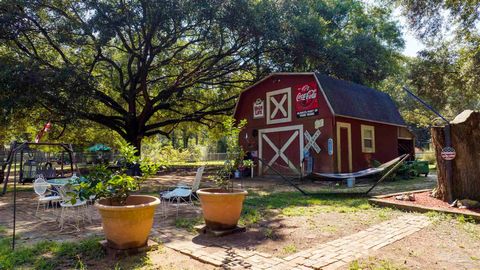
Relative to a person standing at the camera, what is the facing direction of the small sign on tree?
facing the viewer

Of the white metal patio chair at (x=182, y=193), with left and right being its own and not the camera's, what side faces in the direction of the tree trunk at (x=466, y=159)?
back

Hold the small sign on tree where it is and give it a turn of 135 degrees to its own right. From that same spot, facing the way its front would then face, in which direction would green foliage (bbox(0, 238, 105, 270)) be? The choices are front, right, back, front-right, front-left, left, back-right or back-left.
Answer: left

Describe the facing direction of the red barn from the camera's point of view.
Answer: facing the viewer and to the left of the viewer

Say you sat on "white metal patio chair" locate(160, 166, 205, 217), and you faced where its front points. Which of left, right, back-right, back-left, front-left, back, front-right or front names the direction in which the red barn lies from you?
back-right

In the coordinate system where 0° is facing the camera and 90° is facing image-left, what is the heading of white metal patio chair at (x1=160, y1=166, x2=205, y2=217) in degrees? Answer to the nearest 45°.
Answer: approximately 90°

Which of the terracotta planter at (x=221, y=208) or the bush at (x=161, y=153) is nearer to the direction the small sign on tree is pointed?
the terracotta planter

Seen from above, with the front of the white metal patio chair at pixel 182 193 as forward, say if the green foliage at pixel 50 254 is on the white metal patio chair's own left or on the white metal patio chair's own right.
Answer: on the white metal patio chair's own left

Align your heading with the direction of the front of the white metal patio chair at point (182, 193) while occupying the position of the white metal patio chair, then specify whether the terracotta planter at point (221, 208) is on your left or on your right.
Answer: on your left

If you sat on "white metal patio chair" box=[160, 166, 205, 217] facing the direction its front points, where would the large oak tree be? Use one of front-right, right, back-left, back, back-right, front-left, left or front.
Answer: right

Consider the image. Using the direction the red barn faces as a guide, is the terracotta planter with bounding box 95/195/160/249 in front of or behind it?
in front

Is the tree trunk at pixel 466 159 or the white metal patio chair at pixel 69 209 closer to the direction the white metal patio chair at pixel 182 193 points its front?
the white metal patio chair
